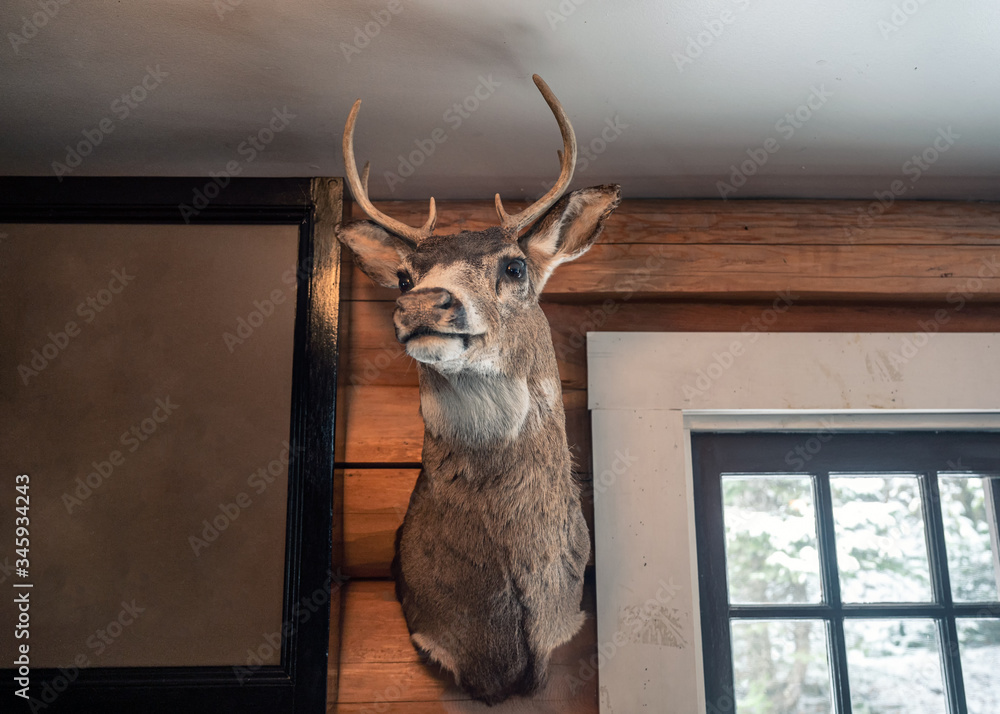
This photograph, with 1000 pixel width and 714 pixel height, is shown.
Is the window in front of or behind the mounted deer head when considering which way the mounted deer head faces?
behind

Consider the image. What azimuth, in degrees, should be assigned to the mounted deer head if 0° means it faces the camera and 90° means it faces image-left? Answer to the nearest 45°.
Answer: approximately 45°
